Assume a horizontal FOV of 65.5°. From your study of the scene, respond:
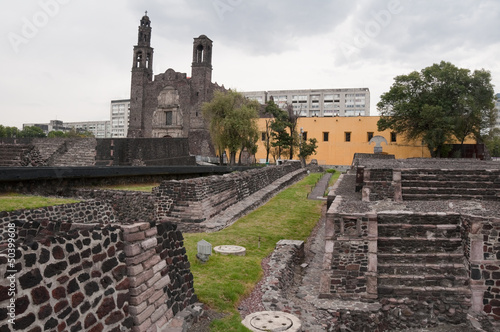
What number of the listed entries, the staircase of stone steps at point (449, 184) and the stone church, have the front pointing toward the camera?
2

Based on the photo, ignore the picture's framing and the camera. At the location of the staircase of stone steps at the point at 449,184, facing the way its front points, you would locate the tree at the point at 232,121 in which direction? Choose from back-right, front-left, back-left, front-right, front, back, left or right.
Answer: back-right

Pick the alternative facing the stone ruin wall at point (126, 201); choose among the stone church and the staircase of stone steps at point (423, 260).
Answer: the stone church

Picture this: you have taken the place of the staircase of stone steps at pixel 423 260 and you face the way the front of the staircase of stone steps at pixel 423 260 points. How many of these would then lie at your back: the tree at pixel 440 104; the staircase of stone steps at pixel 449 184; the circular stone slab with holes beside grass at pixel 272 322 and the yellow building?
3

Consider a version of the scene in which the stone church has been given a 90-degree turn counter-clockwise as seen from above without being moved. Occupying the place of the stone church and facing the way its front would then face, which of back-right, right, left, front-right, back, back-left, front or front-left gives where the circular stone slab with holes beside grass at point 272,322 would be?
right

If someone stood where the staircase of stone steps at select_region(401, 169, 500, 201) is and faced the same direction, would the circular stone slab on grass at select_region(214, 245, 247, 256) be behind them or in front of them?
in front

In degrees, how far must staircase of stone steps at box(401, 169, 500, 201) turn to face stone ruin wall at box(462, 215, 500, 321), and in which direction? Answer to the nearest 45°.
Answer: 0° — it already faces it

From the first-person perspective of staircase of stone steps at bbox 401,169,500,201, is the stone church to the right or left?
on its right

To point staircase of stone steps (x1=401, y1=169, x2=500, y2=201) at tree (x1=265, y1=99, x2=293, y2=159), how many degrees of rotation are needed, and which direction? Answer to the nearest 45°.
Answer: approximately 135° to its right

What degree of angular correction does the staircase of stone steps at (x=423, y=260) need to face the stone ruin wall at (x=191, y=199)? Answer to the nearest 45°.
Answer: approximately 90° to its right

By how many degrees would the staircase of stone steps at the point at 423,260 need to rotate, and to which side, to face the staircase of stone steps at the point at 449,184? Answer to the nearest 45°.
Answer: approximately 180°

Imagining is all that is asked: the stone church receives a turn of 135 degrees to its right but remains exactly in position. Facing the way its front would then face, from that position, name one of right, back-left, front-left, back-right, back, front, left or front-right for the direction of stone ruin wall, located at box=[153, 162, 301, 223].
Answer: back-left

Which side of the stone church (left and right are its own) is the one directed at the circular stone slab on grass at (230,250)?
front

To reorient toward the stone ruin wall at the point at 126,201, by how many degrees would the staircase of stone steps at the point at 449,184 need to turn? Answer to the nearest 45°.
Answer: approximately 90° to its right

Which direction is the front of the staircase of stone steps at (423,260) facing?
toward the camera

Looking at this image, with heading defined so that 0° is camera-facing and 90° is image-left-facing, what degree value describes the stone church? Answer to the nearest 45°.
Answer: approximately 0°

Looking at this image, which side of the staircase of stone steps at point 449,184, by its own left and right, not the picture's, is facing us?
front
